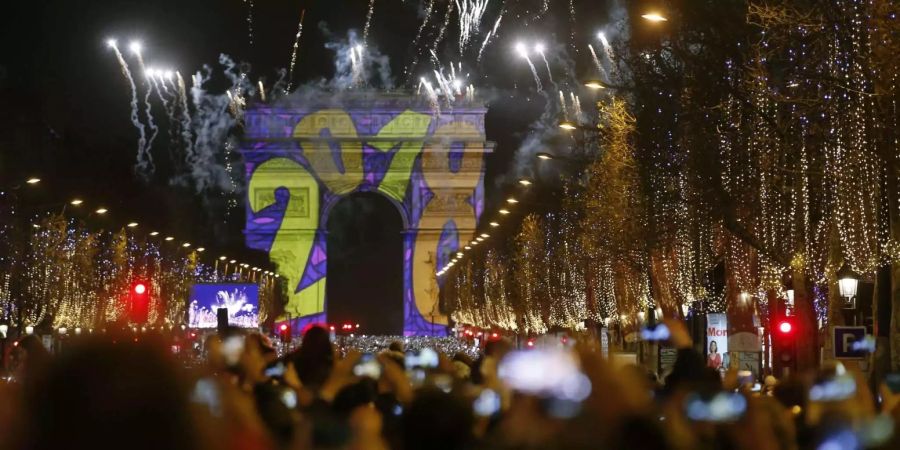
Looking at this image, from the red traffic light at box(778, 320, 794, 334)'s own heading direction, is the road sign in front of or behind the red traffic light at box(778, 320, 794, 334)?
in front

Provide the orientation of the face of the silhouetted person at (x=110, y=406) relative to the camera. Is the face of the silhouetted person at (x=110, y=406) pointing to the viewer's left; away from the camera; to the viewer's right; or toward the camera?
away from the camera

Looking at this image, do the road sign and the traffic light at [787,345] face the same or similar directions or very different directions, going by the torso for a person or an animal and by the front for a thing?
same or similar directions

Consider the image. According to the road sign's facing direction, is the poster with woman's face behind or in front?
behind

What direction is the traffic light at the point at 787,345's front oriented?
toward the camera

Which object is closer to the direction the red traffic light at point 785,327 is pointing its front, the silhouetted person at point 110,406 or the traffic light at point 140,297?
the silhouetted person

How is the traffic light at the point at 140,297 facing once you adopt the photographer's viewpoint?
facing the viewer

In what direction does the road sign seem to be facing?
toward the camera

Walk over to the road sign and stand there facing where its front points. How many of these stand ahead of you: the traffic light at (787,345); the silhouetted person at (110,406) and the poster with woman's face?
1

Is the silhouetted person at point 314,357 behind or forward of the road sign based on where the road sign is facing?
forward

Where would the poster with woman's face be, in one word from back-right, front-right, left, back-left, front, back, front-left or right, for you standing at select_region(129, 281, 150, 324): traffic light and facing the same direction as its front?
left

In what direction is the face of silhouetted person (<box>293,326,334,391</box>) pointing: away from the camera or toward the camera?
away from the camera
